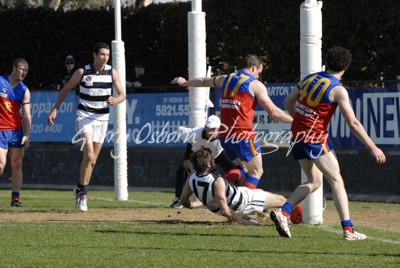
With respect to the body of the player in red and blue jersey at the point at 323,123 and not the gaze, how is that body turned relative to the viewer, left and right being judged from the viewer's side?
facing away from the viewer and to the right of the viewer

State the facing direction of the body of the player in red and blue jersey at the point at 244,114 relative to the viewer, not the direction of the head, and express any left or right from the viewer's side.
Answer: facing away from the viewer and to the right of the viewer

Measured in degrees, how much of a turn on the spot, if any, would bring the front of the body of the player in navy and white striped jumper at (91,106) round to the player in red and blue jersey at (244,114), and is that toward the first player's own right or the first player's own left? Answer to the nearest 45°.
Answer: approximately 45° to the first player's own left

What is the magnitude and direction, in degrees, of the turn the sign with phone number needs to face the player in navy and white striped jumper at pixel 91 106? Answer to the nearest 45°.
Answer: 0° — it already faces them

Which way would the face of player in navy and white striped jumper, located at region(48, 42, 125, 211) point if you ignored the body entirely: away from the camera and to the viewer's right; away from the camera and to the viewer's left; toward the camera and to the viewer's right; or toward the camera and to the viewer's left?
toward the camera and to the viewer's right

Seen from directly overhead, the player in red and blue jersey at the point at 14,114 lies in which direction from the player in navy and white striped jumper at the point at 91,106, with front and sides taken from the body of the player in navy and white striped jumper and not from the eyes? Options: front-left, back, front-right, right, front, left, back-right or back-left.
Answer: back-right

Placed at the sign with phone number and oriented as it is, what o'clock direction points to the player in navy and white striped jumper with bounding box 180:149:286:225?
The player in navy and white striped jumper is roughly at 12 o'clock from the sign with phone number.

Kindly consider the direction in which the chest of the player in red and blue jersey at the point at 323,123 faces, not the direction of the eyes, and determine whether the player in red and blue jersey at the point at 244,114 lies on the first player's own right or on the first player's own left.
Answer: on the first player's own left

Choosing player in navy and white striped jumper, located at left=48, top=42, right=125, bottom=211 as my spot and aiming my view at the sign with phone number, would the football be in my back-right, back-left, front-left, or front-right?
back-right

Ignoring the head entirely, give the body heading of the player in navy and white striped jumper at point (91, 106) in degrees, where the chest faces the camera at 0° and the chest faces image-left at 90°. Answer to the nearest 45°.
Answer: approximately 0°

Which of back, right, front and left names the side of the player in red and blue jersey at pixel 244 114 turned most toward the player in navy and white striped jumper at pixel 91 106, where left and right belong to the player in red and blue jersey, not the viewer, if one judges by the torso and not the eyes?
left

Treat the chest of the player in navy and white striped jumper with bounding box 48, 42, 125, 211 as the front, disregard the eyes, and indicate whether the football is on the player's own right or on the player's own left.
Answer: on the player's own left
